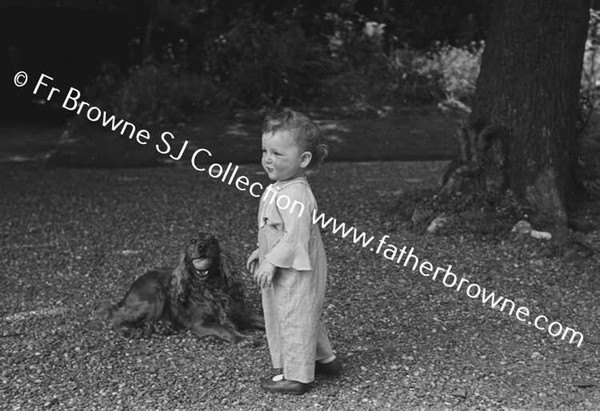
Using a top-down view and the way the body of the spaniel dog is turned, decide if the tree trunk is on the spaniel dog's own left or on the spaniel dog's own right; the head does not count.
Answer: on the spaniel dog's own left

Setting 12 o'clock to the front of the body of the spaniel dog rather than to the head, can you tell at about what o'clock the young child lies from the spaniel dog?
The young child is roughly at 1 o'clock from the spaniel dog.

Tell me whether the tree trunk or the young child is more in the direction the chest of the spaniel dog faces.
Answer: the young child

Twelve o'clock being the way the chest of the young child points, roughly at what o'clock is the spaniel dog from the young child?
The spaniel dog is roughly at 2 o'clock from the young child.

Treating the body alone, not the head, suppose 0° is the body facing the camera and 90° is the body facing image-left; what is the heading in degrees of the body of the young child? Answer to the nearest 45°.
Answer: approximately 90°

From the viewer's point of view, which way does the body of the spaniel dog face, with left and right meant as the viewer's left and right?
facing the viewer and to the right of the viewer
